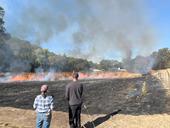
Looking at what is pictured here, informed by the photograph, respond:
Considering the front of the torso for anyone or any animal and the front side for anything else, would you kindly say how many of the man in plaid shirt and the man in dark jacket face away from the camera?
2

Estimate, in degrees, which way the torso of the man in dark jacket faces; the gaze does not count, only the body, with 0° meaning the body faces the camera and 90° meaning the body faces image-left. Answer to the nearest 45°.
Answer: approximately 180°

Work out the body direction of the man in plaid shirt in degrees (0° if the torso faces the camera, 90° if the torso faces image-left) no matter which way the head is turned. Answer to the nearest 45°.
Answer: approximately 180°

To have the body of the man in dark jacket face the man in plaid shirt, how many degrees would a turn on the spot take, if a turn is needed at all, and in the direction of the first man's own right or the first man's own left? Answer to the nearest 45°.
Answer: approximately 135° to the first man's own left
